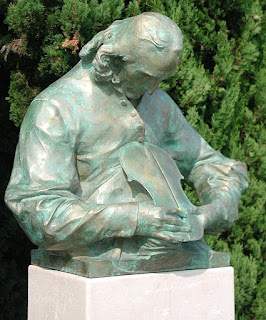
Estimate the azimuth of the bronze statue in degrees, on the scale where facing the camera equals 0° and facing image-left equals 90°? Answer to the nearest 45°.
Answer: approximately 315°
